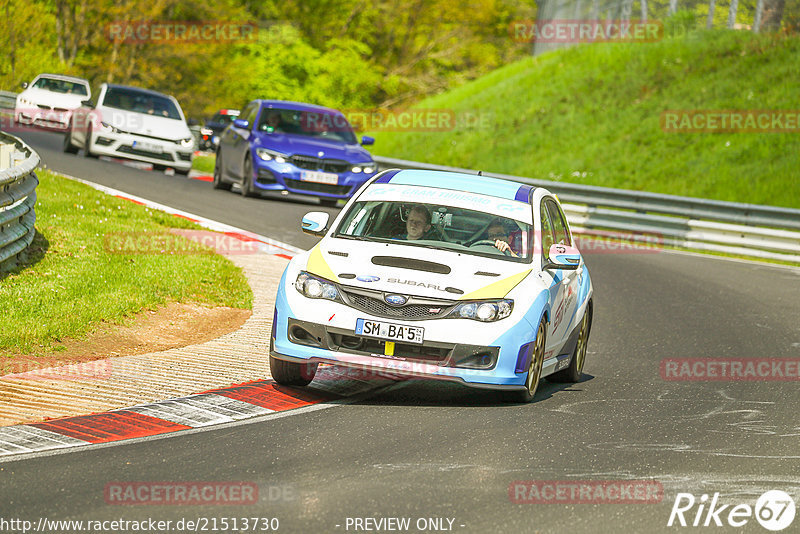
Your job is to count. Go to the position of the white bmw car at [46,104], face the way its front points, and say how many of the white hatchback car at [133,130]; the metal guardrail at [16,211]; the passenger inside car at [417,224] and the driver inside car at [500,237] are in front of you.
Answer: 4

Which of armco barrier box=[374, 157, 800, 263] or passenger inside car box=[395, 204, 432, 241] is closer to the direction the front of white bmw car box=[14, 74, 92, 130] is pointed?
the passenger inside car

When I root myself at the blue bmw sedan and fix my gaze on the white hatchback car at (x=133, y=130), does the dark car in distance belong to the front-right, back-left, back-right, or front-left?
front-right

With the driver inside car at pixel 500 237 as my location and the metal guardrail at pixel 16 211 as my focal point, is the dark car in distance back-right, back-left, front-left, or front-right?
front-right

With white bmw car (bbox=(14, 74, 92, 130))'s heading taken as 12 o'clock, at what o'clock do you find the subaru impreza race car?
The subaru impreza race car is roughly at 12 o'clock from the white bmw car.

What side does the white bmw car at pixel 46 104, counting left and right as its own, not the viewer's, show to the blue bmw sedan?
front

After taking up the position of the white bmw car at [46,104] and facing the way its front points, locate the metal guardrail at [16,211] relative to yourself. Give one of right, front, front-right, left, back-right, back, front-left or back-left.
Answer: front

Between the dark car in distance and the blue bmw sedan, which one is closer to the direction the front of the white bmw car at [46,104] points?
the blue bmw sedan

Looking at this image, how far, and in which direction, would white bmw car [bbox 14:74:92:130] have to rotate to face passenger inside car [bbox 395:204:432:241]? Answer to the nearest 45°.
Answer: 0° — it already faces them

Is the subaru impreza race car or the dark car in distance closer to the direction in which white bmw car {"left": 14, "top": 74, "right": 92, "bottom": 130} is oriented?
the subaru impreza race car

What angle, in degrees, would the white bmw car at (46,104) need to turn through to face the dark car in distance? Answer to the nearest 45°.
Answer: approximately 90° to its left

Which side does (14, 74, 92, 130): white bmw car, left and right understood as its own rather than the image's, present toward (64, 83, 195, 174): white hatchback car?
front

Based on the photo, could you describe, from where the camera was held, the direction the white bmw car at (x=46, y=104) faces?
facing the viewer

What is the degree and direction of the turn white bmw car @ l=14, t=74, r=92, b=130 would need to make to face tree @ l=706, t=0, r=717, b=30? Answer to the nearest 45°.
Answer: approximately 90° to its left

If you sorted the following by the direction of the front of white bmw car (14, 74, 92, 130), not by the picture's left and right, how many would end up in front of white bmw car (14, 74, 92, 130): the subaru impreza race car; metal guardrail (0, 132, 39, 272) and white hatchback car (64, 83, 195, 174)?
3
